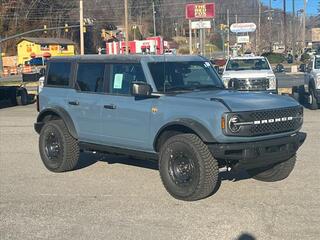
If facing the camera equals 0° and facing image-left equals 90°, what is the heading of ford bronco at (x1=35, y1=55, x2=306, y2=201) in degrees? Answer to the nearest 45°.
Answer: approximately 315°

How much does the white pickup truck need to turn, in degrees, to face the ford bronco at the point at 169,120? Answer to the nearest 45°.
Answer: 0° — it already faces it

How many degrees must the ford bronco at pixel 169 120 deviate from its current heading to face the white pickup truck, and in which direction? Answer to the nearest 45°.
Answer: approximately 135° to its left

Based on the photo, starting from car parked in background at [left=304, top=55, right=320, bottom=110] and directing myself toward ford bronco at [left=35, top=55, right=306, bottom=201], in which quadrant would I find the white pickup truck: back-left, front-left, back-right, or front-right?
back-right

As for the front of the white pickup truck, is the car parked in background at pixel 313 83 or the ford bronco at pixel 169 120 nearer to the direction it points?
the ford bronco

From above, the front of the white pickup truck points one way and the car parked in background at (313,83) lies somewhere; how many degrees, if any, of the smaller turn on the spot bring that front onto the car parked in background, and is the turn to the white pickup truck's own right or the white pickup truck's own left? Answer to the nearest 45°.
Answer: approximately 45° to the white pickup truck's own left
